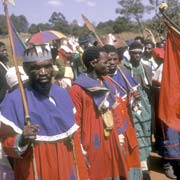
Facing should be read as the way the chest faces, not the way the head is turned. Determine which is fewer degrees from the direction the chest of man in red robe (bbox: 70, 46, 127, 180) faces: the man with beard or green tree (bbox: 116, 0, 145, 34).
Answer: the man with beard

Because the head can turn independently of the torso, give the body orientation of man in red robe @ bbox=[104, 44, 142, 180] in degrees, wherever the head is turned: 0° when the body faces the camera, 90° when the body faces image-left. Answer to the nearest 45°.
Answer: approximately 0°

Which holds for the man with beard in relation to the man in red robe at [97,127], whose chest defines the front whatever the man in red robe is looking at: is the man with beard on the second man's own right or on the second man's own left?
on the second man's own right

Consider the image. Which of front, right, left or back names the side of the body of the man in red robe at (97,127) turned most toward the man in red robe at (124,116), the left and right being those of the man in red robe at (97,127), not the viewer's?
left

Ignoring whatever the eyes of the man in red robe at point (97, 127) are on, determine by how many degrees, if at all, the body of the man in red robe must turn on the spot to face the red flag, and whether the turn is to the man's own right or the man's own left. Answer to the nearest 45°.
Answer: approximately 90° to the man's own left

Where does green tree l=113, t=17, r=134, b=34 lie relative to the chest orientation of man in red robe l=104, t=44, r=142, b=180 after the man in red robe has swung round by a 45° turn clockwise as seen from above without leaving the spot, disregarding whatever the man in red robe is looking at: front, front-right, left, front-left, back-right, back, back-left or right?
back-right

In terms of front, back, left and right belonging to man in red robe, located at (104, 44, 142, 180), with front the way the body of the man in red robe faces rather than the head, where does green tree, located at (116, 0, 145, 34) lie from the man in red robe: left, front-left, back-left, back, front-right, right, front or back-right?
back
